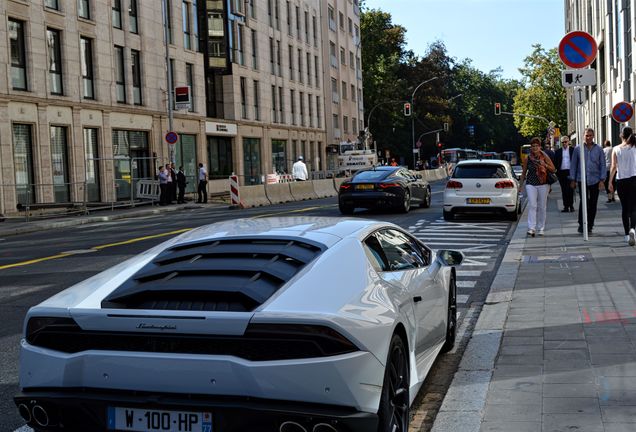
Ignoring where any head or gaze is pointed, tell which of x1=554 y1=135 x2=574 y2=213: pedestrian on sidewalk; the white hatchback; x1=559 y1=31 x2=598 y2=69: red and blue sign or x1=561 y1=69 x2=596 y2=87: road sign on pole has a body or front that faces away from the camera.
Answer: the white hatchback

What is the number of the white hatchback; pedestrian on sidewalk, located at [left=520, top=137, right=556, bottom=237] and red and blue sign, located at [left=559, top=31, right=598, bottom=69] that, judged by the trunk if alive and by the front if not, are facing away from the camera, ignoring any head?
1

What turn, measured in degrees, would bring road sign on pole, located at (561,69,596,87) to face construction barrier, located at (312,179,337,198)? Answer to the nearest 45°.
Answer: approximately 135° to its right

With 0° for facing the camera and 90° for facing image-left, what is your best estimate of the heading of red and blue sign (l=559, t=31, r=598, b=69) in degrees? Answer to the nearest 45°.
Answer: approximately 0°

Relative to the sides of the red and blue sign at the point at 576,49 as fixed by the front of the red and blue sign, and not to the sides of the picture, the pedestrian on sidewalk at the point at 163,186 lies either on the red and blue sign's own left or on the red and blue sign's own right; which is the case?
on the red and blue sign's own right

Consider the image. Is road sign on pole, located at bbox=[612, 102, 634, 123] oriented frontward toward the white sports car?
yes

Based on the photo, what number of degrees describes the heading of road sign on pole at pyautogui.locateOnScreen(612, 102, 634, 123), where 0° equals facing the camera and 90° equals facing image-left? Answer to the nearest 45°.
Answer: approximately 0°

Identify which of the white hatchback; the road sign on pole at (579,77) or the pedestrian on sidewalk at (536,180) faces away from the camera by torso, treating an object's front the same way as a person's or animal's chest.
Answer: the white hatchback

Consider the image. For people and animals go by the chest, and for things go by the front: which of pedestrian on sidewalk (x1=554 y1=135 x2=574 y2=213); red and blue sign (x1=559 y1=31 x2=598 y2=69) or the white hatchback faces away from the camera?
the white hatchback

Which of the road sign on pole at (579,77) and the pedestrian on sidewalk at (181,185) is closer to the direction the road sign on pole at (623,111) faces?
the road sign on pole

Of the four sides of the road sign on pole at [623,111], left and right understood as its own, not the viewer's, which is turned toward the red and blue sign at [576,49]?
front
